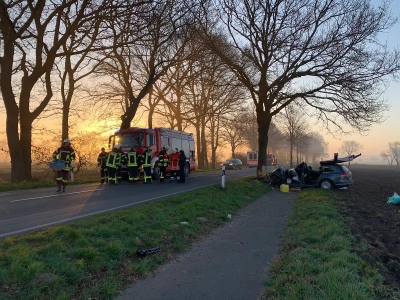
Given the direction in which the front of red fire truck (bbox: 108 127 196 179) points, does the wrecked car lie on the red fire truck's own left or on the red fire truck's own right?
on the red fire truck's own left

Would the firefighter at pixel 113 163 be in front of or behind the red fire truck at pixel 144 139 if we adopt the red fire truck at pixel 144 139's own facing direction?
in front

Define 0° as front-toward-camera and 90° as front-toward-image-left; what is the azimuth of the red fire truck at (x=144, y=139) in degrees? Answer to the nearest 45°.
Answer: approximately 45°

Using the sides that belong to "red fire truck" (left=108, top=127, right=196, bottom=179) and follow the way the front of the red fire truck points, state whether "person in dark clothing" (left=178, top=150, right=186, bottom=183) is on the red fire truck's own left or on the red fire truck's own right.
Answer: on the red fire truck's own left

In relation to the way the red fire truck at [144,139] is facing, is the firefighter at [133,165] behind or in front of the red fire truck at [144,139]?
in front

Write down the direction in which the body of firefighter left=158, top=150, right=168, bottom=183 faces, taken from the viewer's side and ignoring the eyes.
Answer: away from the camera

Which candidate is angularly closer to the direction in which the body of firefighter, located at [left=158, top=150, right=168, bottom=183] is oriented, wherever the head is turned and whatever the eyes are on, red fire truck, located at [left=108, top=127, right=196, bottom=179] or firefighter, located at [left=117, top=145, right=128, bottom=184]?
the red fire truck
